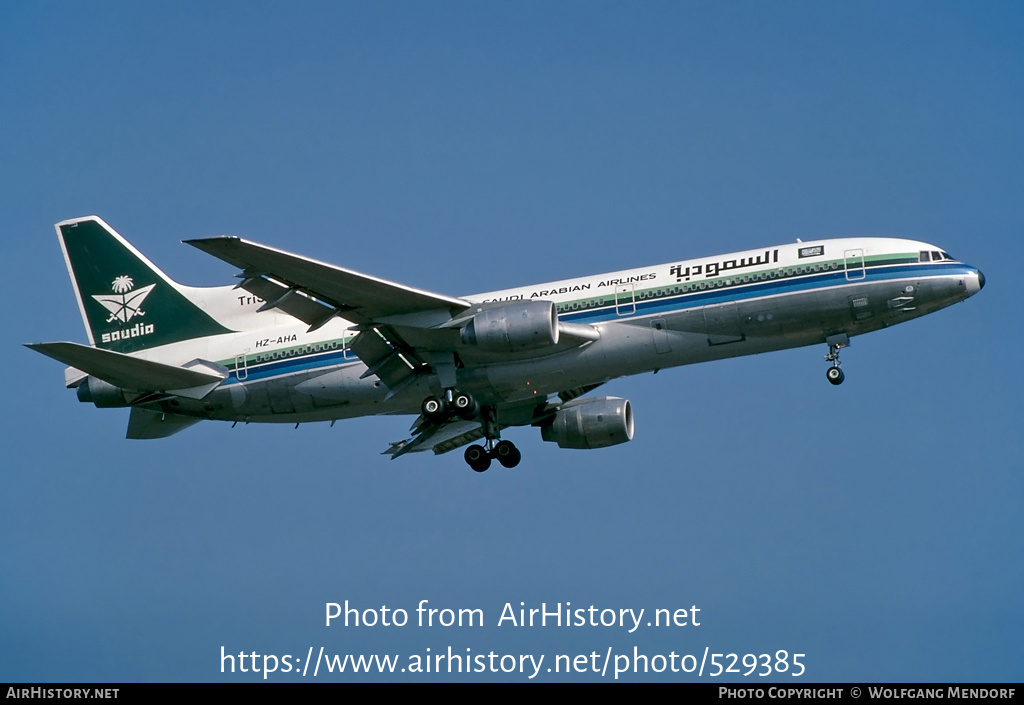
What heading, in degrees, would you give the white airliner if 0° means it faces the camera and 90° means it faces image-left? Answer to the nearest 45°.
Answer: approximately 270°
